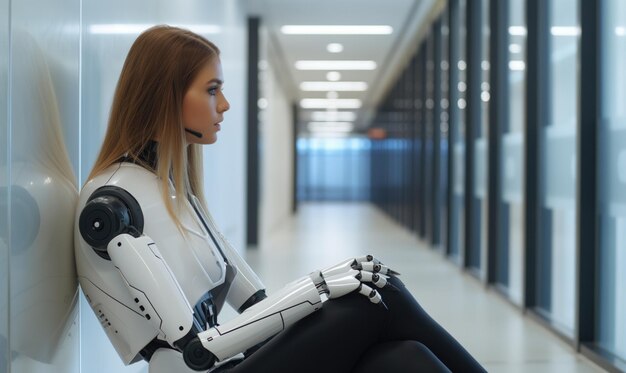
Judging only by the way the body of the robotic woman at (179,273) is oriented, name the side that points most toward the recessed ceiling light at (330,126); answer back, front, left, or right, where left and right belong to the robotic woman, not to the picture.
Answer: left

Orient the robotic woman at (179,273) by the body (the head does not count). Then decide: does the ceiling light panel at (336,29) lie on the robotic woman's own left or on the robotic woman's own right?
on the robotic woman's own left

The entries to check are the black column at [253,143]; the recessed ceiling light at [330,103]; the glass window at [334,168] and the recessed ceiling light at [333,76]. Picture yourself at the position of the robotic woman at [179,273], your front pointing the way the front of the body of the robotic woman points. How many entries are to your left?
4

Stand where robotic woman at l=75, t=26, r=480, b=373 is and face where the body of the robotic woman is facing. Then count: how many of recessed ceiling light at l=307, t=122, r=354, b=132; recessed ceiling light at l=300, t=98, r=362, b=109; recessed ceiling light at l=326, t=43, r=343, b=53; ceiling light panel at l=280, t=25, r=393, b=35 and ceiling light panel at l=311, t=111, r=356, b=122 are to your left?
5

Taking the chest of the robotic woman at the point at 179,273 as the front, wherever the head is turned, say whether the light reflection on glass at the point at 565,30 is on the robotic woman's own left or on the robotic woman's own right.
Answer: on the robotic woman's own left

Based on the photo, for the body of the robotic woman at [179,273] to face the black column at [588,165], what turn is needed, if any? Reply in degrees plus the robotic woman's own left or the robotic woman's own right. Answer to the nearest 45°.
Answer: approximately 45° to the robotic woman's own left

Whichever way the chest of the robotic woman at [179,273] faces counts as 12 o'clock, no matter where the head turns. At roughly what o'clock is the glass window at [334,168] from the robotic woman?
The glass window is roughly at 9 o'clock from the robotic woman.

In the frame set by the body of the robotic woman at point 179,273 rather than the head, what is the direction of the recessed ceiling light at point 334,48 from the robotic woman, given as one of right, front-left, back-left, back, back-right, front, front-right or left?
left

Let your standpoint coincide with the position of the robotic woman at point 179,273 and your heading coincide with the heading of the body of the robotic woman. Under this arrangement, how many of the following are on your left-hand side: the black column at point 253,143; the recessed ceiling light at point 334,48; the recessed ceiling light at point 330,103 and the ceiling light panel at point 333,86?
4

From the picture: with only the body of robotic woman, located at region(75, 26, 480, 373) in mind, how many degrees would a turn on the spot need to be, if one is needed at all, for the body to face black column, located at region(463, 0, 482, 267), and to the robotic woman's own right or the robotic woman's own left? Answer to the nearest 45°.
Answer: approximately 90° to the robotic woman's own left

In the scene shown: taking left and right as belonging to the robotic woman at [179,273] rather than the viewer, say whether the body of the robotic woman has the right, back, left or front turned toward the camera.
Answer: right

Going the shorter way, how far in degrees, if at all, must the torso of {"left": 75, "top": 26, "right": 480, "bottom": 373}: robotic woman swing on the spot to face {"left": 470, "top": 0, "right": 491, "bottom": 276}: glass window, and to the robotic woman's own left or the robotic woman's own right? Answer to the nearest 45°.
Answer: approximately 90° to the robotic woman's own left

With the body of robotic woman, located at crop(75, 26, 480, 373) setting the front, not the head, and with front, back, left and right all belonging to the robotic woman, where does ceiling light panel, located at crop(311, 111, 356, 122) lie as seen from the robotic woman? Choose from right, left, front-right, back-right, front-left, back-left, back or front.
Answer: left
